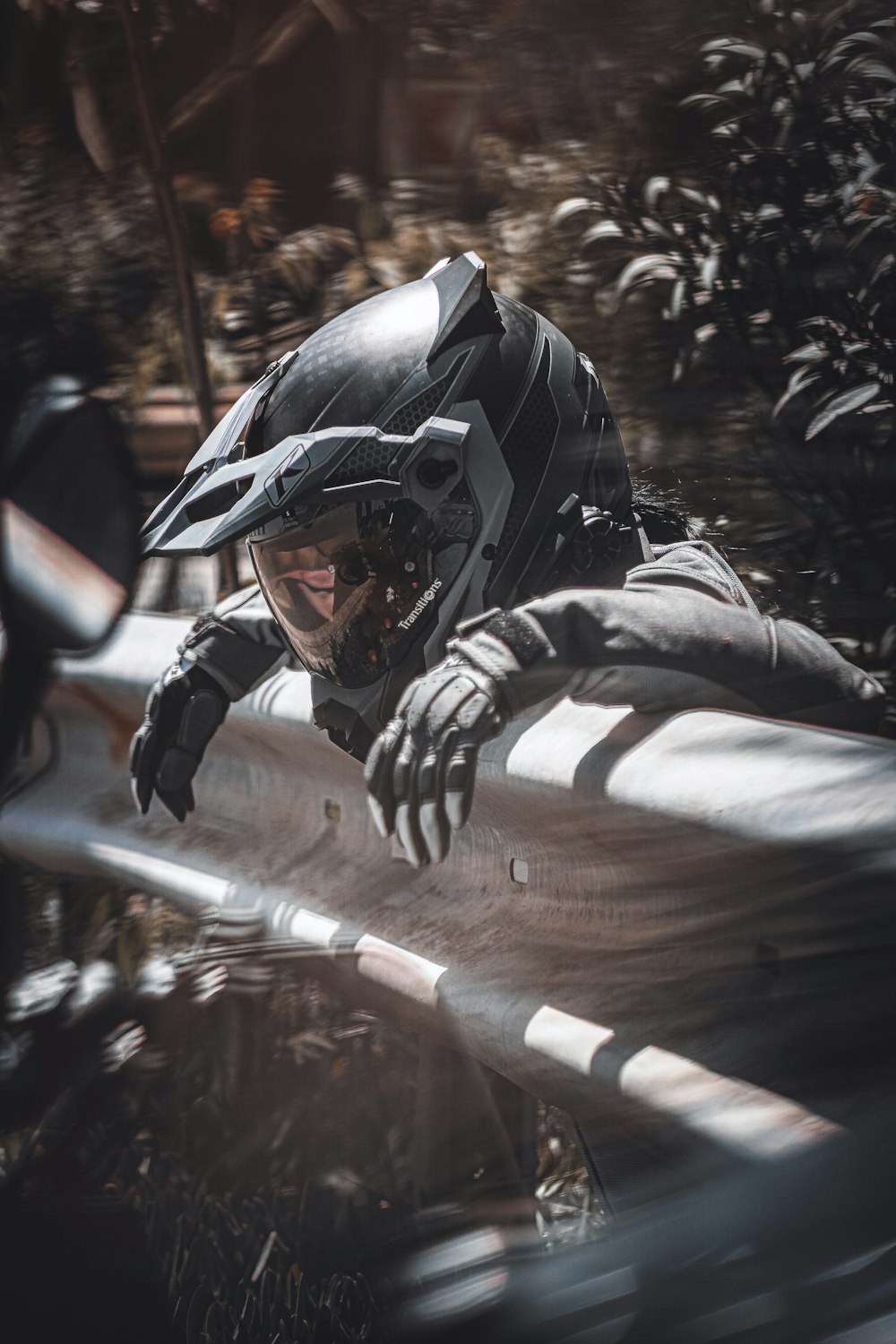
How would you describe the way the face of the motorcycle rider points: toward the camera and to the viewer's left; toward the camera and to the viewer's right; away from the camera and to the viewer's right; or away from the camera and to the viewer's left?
toward the camera and to the viewer's left

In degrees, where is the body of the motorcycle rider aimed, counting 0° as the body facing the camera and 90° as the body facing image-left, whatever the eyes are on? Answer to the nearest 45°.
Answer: approximately 45°
